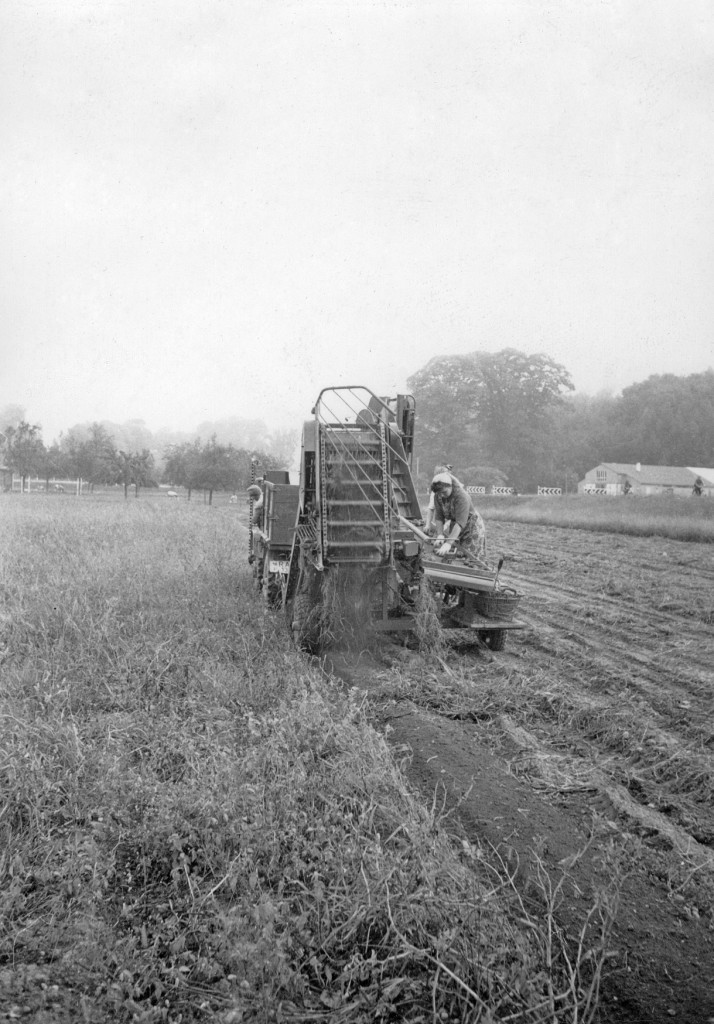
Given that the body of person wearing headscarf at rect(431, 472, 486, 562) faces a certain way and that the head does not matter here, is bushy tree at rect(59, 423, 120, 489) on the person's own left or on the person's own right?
on the person's own right

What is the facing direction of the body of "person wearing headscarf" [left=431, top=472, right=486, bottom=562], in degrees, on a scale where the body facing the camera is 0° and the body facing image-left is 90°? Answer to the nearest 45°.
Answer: approximately 45°

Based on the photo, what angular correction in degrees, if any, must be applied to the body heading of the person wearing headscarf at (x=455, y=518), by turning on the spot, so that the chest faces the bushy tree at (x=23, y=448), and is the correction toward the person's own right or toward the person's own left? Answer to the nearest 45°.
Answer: approximately 90° to the person's own right

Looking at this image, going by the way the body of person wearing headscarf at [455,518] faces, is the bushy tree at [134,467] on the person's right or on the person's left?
on the person's right

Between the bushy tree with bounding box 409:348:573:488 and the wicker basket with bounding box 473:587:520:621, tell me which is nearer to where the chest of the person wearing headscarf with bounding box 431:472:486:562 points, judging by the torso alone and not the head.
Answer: the wicker basket

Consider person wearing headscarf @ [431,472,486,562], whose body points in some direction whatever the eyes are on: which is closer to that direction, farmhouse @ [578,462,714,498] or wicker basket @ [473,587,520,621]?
the wicker basket

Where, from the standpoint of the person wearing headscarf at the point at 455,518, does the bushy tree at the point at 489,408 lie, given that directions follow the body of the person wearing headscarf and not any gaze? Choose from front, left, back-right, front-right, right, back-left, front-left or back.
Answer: back-right

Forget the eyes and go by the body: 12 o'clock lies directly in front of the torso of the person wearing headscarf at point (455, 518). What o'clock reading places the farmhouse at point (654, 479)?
The farmhouse is roughly at 5 o'clock from the person wearing headscarf.
